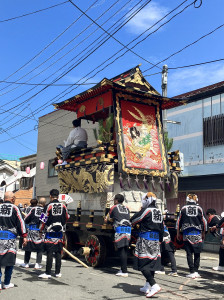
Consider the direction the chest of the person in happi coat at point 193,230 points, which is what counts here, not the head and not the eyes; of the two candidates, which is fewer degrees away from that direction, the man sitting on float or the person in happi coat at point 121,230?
the man sitting on float

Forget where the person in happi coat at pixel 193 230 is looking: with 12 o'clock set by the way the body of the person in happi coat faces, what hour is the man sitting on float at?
The man sitting on float is roughly at 10 o'clock from the person in happi coat.

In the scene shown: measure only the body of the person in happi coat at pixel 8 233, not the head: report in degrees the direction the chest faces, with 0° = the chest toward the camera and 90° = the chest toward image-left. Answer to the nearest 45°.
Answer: approximately 225°

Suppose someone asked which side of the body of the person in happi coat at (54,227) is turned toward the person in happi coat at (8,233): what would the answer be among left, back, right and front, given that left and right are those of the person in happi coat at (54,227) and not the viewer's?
left

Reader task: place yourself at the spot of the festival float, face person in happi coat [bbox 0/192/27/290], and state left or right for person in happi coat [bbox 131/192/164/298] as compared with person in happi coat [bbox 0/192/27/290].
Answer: left

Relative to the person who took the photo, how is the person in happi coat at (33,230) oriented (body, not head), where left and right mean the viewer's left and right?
facing away from the viewer and to the left of the viewer

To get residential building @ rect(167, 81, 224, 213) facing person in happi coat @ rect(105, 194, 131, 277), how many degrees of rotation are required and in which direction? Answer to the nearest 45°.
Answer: approximately 45° to its left

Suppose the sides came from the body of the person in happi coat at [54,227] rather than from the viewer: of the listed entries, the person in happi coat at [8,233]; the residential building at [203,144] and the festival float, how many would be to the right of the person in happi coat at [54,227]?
2

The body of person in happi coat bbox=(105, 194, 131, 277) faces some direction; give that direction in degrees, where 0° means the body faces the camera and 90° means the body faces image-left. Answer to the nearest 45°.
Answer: approximately 135°

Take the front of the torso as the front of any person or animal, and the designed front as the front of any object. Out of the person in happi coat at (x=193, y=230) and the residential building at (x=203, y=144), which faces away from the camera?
the person in happi coat

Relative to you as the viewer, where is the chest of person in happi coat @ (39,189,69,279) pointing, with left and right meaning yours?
facing away from the viewer and to the left of the viewer
